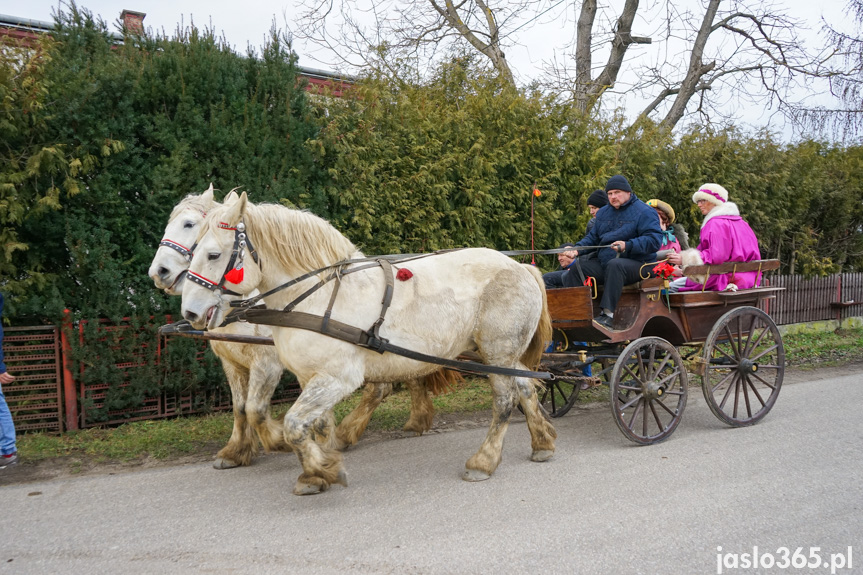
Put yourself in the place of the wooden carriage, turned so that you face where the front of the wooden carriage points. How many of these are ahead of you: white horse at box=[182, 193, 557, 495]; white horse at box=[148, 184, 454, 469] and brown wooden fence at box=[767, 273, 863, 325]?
2

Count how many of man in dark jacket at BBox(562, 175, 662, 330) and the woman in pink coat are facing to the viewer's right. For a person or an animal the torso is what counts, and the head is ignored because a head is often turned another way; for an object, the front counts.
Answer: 0

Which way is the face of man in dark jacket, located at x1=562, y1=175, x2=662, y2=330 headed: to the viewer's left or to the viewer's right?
to the viewer's left

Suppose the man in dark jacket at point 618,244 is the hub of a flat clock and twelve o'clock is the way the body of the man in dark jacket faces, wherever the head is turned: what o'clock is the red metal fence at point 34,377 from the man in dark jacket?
The red metal fence is roughly at 1 o'clock from the man in dark jacket.

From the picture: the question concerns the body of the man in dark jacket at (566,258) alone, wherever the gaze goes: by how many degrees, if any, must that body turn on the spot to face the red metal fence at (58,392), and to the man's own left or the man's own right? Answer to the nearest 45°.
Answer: approximately 45° to the man's own right

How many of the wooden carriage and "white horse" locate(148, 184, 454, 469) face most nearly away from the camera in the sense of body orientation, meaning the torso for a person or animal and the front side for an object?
0

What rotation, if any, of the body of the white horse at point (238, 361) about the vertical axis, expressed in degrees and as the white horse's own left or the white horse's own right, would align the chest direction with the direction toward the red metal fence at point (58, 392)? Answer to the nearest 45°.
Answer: approximately 90° to the white horse's own right

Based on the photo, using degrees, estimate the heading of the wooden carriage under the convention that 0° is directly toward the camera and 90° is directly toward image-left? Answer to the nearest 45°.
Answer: approximately 45°

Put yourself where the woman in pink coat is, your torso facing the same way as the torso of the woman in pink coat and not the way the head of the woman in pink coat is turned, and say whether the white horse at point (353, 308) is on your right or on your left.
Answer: on your left

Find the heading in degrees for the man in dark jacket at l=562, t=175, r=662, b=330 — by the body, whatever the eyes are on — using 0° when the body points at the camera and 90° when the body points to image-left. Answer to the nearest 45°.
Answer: approximately 45°

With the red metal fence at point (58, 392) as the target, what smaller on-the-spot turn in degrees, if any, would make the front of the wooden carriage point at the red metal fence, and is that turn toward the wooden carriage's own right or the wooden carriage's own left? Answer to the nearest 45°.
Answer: approximately 45° to the wooden carriage's own right

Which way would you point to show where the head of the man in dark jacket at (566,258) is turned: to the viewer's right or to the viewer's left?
to the viewer's left

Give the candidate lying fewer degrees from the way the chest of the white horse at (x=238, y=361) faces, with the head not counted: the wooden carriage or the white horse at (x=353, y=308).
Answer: the white horse

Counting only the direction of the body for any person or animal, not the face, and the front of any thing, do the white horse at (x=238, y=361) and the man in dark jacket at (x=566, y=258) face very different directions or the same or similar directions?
same or similar directions

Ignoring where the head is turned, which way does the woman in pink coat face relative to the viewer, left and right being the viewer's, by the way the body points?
facing away from the viewer and to the left of the viewer
